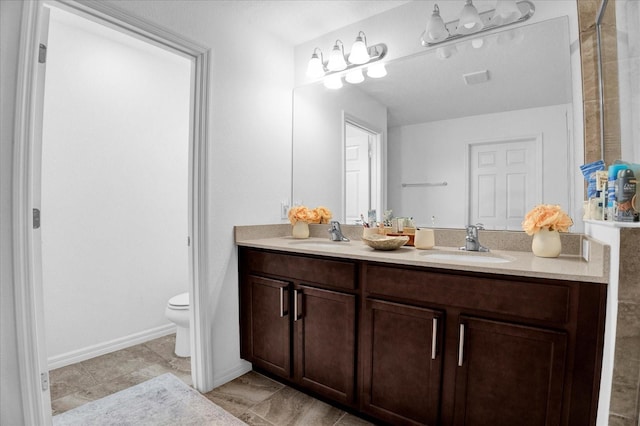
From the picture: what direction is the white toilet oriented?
to the viewer's left

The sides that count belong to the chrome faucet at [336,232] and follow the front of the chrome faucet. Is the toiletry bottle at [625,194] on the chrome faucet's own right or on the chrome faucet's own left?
on the chrome faucet's own left

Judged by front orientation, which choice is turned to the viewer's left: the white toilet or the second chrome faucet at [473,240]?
the white toilet

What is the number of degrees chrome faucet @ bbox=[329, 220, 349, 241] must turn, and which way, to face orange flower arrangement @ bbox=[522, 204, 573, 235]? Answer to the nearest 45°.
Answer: approximately 90° to its left

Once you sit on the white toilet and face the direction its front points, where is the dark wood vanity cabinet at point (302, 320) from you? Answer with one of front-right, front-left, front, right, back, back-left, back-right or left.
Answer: back-left

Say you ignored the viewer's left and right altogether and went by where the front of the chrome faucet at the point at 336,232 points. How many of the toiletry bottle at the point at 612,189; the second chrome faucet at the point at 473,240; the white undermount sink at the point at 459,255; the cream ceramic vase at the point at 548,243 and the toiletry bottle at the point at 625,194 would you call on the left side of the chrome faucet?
5

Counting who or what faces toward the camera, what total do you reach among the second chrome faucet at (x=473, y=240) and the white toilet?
1

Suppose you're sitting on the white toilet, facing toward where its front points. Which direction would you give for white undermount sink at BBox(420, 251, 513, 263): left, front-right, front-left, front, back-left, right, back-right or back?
back-left

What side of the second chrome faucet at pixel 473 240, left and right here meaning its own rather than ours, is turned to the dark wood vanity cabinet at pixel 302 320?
right

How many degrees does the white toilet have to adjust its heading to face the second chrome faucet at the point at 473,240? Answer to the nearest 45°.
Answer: approximately 135° to its left

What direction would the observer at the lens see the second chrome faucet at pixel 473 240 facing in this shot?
facing the viewer

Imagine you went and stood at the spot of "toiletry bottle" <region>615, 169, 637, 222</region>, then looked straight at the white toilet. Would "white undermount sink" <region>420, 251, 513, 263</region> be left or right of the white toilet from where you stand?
right

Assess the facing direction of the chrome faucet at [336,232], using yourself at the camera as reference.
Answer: facing the viewer and to the left of the viewer
